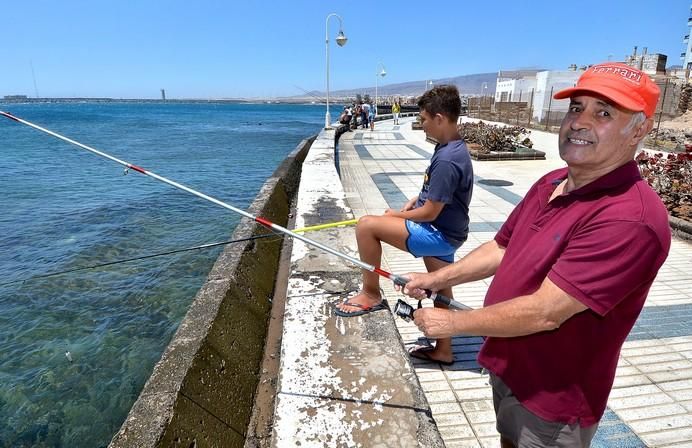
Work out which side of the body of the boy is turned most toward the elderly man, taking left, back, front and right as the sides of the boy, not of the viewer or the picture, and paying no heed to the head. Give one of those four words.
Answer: left

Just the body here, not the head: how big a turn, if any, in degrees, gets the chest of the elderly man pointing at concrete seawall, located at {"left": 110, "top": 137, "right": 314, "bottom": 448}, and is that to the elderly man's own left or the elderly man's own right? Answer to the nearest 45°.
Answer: approximately 45° to the elderly man's own right

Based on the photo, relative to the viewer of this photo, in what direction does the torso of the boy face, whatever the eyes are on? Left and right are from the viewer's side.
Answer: facing to the left of the viewer

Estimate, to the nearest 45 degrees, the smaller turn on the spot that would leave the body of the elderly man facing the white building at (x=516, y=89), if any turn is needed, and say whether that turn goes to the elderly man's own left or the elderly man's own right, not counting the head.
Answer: approximately 135° to the elderly man's own right

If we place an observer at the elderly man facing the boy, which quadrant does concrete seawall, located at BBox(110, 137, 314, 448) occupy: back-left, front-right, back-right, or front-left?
front-left

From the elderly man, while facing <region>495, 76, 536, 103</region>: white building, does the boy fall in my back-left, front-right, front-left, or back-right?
front-left

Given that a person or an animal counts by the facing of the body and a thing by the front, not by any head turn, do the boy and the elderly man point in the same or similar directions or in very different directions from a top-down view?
same or similar directions

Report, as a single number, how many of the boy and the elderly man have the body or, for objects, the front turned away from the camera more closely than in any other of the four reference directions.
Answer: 0

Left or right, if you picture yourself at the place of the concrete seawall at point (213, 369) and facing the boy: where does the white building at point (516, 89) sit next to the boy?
left

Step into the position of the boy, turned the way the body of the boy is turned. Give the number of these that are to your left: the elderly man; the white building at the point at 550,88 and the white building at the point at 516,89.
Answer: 1

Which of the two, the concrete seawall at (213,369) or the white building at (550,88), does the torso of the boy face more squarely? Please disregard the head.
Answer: the concrete seawall

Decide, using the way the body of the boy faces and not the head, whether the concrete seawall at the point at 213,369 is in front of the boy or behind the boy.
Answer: in front

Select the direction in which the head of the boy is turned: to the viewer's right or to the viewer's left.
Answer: to the viewer's left

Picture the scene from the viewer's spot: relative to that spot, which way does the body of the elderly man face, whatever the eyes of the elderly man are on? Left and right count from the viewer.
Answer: facing the viewer and to the left of the viewer
